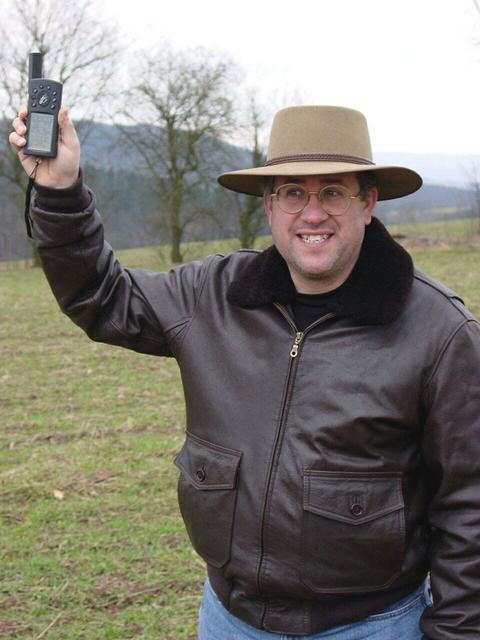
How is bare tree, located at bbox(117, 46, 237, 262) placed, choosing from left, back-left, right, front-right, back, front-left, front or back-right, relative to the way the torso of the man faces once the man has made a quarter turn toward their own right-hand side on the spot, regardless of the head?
front-right

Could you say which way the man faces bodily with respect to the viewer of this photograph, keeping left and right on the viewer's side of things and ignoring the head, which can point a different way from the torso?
facing the viewer and to the left of the viewer
